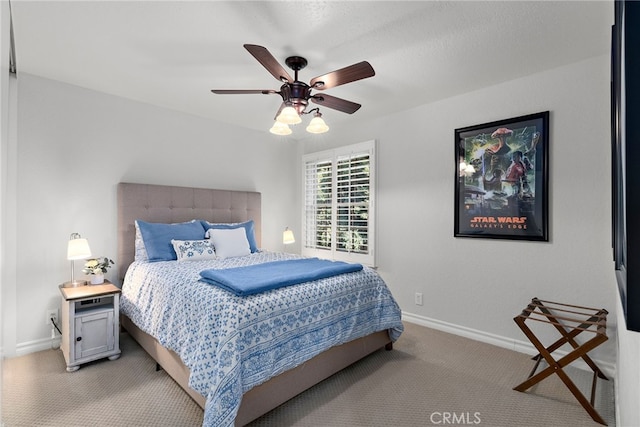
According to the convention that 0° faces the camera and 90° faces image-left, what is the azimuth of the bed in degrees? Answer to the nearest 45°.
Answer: approximately 315°

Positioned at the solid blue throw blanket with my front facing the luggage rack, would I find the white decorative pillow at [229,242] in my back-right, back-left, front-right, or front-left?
back-left

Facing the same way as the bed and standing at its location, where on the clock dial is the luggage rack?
The luggage rack is roughly at 11 o'clock from the bed.

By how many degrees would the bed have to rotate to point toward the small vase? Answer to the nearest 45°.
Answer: approximately 180°

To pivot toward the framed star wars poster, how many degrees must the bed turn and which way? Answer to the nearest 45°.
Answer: approximately 45° to its left

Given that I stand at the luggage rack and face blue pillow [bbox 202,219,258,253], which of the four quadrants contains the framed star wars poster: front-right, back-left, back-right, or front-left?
front-right

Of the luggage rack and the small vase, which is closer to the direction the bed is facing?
the luggage rack
